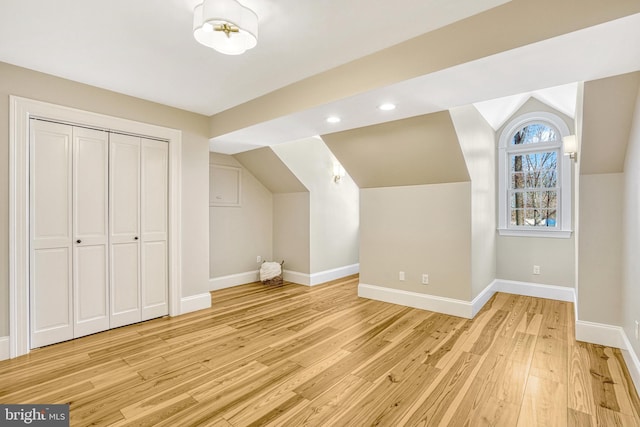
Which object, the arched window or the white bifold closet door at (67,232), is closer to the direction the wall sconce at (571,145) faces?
the white bifold closet door

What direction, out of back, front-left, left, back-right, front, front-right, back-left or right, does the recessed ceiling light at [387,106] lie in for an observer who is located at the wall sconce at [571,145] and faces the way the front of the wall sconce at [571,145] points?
front

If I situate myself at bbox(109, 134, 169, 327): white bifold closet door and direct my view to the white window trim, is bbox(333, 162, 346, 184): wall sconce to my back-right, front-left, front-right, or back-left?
front-left

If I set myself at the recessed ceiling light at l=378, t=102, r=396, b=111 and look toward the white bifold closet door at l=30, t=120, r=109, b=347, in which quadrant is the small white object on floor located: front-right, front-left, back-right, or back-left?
front-right

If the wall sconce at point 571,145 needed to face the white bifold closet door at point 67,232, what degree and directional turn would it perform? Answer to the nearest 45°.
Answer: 0° — it already faces it

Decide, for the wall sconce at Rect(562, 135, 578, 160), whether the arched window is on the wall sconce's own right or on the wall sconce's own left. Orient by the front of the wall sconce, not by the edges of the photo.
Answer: on the wall sconce's own right

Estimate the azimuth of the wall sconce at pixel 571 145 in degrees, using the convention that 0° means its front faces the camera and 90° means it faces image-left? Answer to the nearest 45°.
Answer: approximately 45°

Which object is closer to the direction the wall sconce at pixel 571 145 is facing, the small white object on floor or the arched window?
the small white object on floor

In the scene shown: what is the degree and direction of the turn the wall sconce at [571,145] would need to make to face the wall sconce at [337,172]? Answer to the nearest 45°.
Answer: approximately 45° to its right

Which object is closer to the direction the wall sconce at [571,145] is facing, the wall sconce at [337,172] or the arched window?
the wall sconce

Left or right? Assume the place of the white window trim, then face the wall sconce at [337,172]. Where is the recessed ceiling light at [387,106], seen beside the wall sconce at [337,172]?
left

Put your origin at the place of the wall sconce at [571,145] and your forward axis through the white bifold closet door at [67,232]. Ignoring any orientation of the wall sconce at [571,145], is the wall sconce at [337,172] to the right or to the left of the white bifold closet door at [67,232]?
right

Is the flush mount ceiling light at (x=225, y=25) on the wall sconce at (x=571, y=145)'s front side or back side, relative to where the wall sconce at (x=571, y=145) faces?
on the front side

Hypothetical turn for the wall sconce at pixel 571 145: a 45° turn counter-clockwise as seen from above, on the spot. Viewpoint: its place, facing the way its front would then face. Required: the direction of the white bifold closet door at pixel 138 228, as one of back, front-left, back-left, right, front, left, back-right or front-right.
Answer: front-right

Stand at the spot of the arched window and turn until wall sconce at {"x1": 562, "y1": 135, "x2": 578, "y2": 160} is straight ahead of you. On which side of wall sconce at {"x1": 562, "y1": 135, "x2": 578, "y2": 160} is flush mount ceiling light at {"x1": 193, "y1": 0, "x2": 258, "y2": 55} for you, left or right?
right
